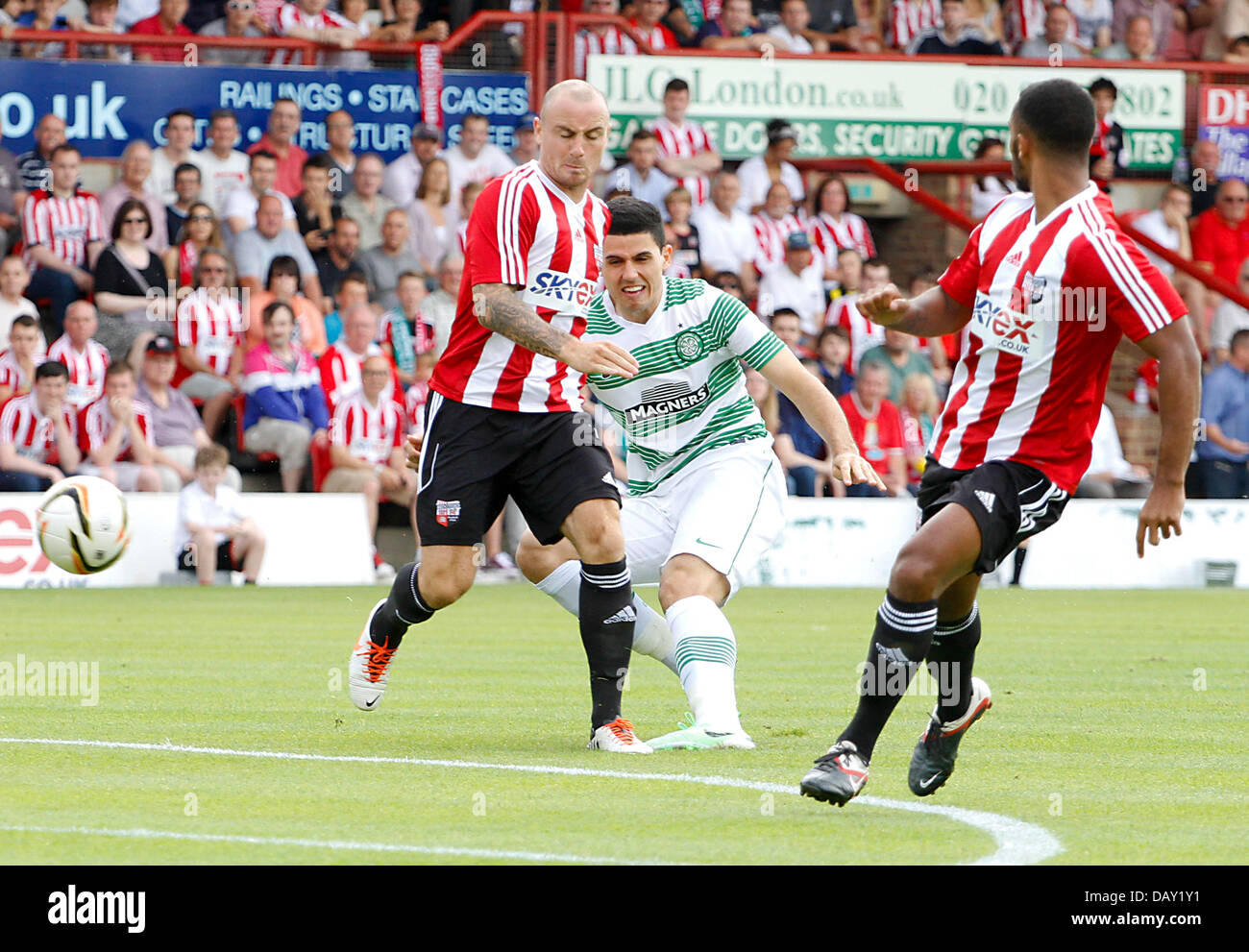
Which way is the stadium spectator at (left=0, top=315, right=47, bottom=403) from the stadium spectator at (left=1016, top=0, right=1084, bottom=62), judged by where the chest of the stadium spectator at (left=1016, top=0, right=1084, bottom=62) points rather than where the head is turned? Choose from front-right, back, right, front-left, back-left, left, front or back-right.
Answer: front-right

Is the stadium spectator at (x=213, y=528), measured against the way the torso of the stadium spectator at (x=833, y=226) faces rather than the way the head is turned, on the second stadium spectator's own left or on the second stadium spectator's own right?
on the second stadium spectator's own right

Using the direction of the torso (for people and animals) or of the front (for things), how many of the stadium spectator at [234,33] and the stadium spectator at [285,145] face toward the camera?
2

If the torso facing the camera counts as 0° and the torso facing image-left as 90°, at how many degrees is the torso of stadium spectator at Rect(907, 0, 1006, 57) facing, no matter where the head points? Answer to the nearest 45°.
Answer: approximately 0°

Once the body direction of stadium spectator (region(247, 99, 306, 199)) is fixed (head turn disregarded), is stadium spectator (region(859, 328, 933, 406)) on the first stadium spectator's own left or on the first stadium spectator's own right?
on the first stadium spectator's own left

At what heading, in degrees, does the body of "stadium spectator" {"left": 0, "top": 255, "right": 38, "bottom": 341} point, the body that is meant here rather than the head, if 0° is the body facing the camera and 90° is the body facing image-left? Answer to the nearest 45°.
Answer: approximately 0°

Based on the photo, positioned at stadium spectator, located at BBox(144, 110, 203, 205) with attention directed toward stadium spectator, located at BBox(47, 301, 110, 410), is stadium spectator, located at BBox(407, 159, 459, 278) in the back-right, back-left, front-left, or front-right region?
back-left
